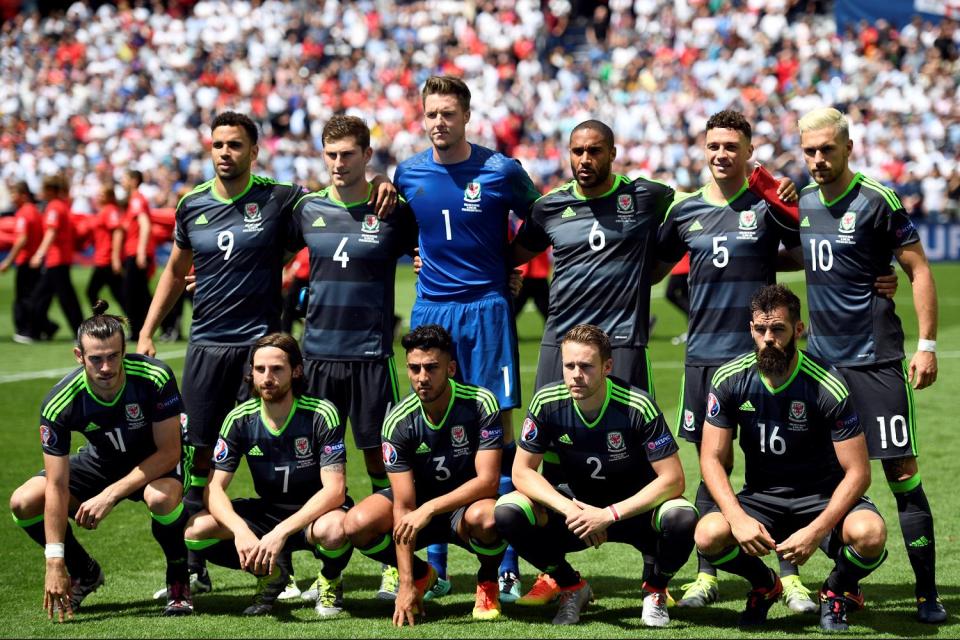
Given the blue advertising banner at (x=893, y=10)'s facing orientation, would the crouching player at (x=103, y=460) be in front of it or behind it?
in front

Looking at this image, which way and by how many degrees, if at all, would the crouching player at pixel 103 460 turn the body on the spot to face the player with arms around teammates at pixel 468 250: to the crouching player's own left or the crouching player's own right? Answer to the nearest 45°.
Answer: approximately 90° to the crouching player's own left

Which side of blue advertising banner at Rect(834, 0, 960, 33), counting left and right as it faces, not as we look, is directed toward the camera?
front

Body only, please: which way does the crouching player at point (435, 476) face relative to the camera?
toward the camera

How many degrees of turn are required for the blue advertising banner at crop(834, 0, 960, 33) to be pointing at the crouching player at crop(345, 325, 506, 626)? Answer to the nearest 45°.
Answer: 0° — it already faces them

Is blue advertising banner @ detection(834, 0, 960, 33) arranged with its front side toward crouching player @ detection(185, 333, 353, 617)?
yes

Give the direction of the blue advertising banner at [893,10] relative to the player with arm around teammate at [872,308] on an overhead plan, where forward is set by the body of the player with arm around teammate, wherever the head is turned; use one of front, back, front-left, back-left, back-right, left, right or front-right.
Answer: back-right

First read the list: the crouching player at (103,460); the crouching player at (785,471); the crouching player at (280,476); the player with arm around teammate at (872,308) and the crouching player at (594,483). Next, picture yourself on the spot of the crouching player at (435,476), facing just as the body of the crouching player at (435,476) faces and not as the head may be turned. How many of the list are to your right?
2

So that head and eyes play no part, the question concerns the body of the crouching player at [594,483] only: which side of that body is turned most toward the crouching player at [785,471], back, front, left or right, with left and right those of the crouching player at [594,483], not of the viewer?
left

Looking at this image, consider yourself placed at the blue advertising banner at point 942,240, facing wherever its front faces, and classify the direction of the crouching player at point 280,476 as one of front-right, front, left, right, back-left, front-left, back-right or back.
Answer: front

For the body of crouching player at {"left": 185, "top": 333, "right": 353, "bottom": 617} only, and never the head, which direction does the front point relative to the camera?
toward the camera
